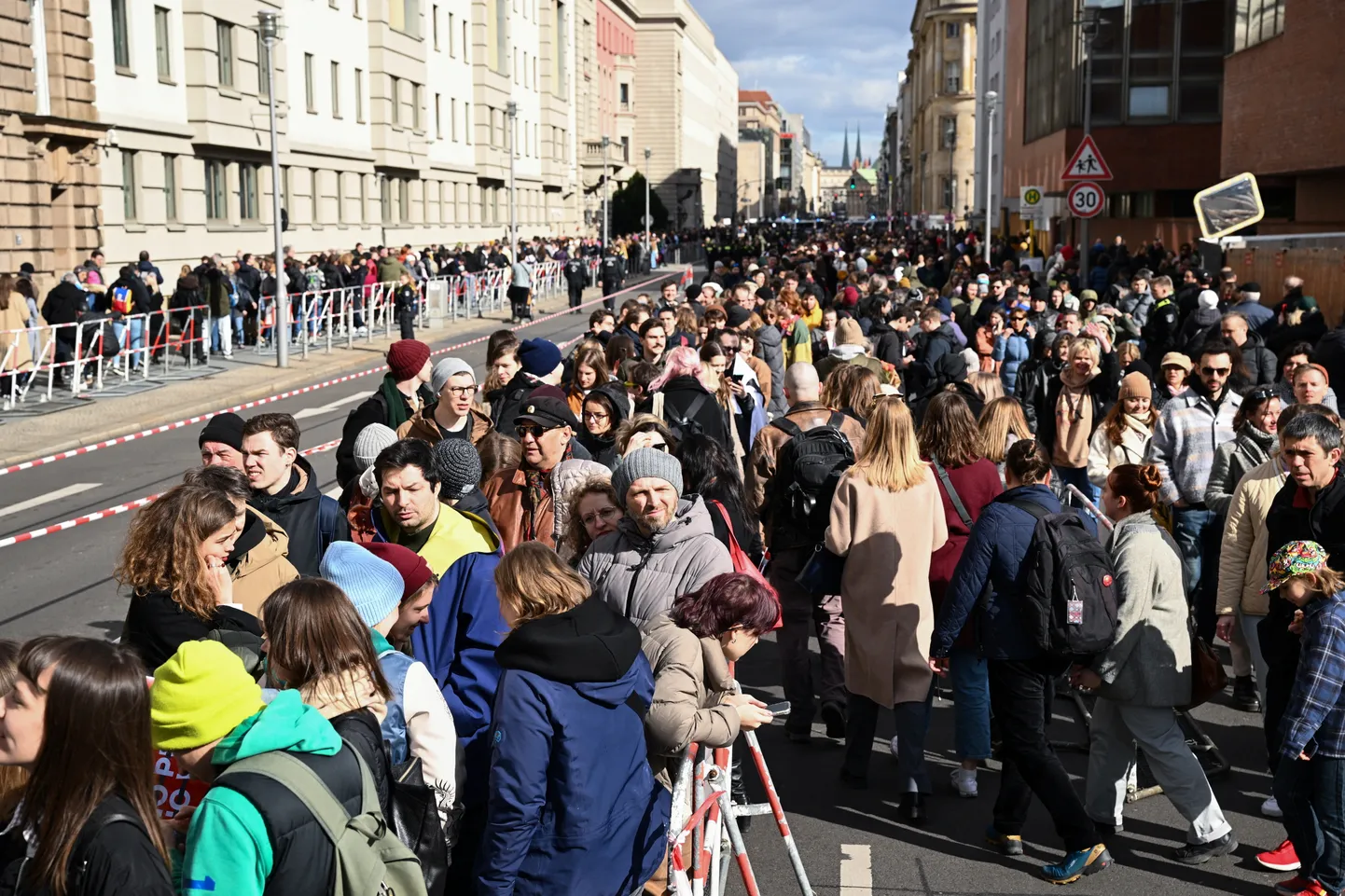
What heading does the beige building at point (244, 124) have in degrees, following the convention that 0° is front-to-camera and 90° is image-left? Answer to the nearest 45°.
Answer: approximately 315°

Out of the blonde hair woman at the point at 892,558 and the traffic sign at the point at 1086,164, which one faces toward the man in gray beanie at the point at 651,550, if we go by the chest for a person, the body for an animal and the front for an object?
the traffic sign

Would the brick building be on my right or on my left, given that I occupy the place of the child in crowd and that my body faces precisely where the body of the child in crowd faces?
on my right

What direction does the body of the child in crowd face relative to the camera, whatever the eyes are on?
to the viewer's left

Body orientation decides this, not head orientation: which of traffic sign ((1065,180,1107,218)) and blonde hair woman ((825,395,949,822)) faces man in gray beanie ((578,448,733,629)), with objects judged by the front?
the traffic sign

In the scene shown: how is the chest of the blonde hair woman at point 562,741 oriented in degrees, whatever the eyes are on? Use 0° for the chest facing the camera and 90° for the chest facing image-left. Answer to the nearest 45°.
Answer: approximately 135°

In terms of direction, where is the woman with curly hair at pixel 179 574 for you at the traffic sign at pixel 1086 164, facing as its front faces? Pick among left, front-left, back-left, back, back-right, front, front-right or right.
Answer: front

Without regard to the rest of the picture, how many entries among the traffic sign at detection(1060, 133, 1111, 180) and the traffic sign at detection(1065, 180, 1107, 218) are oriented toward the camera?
2

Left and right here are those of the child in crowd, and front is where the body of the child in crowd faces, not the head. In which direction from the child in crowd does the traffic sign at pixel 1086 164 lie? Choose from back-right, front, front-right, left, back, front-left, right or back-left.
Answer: right

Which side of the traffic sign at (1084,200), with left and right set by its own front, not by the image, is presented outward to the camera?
front

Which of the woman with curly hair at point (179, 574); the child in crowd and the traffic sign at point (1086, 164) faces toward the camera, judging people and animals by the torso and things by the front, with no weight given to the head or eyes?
the traffic sign

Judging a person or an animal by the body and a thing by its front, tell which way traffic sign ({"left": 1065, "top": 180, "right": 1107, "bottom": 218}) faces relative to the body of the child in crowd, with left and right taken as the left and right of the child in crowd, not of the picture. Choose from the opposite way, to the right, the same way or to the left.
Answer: to the left

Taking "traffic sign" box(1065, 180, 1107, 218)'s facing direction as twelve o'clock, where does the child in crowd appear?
The child in crowd is roughly at 12 o'clock from the traffic sign.

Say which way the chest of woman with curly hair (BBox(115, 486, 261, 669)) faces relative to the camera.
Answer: to the viewer's right

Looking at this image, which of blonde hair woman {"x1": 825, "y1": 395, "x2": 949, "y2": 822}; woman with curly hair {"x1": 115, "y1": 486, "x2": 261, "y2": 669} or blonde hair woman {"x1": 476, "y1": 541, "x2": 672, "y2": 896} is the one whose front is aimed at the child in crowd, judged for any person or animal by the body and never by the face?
the woman with curly hair

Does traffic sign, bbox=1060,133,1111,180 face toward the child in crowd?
yes

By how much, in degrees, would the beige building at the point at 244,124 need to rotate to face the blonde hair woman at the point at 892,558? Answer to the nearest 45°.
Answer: approximately 45° to its right

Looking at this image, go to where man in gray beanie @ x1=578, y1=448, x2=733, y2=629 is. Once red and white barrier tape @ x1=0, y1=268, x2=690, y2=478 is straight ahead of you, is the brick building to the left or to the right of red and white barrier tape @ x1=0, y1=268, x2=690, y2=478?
right

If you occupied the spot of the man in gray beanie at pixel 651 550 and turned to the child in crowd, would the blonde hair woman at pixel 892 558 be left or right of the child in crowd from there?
left
